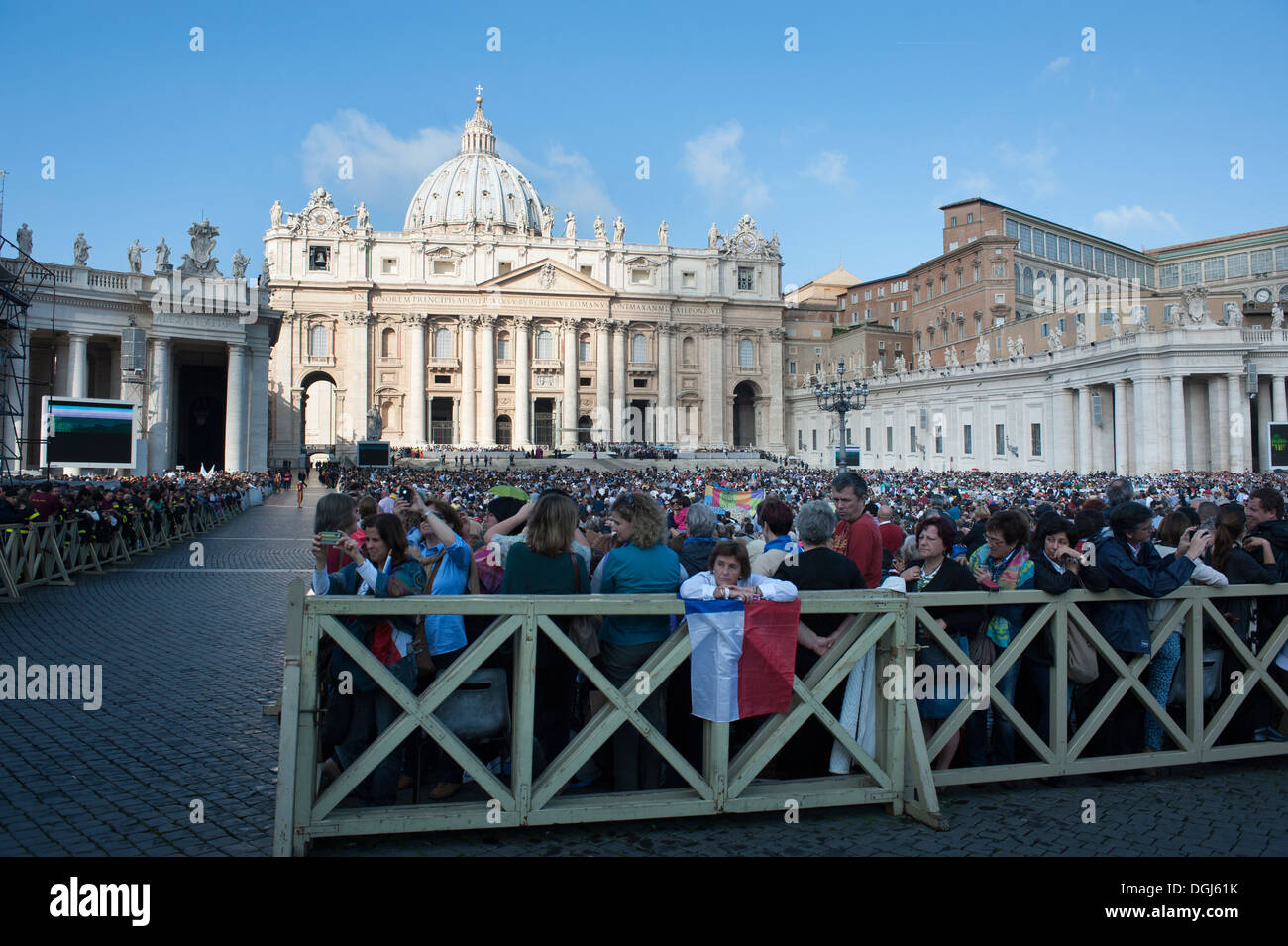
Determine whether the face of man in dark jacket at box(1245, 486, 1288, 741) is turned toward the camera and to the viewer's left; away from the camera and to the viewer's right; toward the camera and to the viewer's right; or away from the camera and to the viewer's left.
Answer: toward the camera and to the viewer's left

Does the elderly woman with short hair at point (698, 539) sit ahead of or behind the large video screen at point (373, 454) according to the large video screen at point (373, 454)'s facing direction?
ahead

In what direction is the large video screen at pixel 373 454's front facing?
toward the camera

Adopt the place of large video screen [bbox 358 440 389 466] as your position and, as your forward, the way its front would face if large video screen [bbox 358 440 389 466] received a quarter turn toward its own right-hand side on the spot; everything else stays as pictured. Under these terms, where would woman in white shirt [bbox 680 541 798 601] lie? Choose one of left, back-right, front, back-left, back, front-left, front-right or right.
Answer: left

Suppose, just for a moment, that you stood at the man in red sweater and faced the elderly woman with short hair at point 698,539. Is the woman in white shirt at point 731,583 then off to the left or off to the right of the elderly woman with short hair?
left

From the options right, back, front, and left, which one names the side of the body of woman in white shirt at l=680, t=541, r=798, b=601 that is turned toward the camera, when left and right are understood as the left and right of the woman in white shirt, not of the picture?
front

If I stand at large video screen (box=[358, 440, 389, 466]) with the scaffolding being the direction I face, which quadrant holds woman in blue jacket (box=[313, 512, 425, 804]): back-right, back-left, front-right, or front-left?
front-left

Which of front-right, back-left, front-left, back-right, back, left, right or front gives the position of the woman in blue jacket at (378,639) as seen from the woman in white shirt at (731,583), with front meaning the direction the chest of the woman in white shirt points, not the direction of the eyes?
right

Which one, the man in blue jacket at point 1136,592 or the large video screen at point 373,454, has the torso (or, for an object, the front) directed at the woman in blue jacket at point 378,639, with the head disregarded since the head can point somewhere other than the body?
the large video screen
